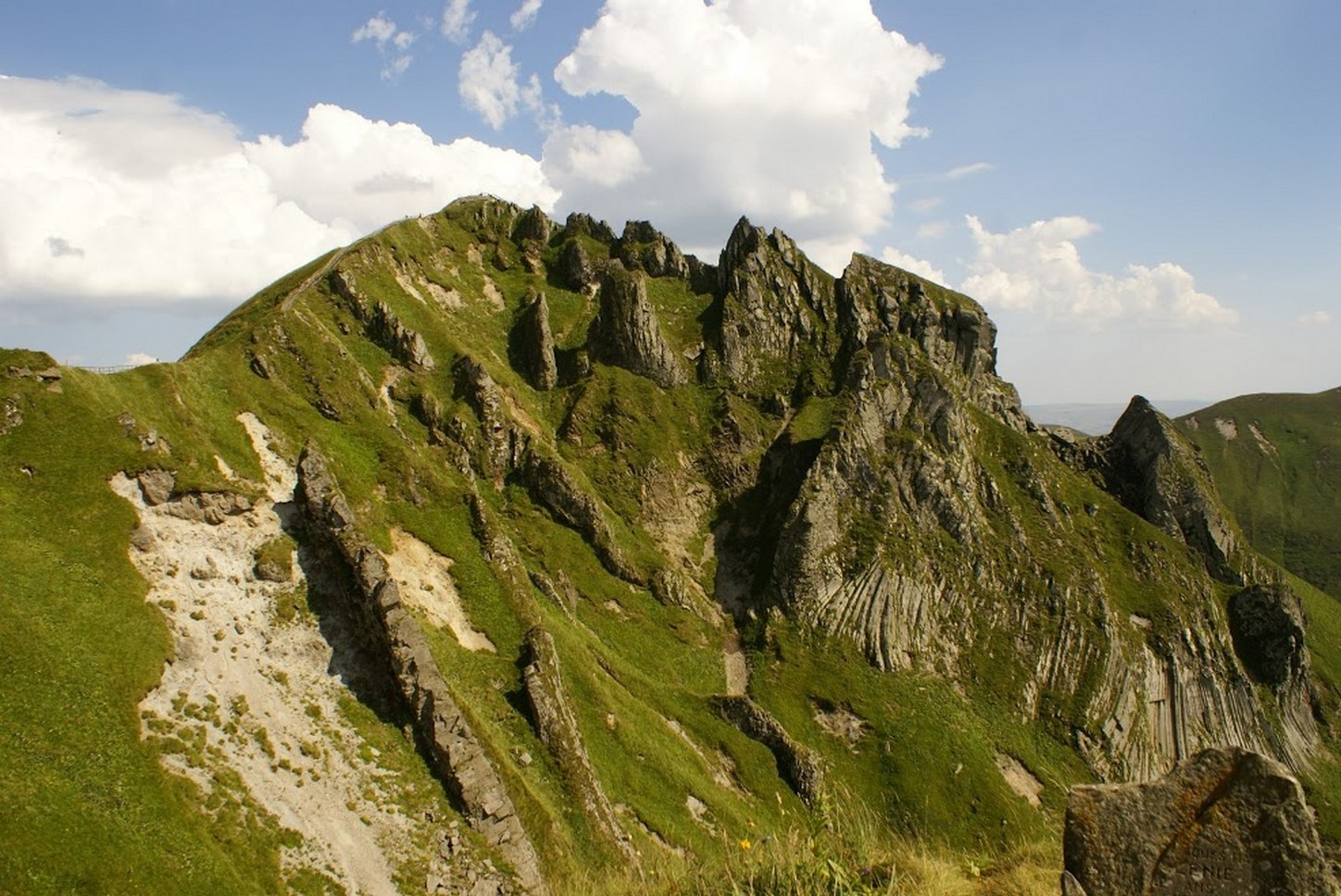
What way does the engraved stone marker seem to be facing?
toward the camera
